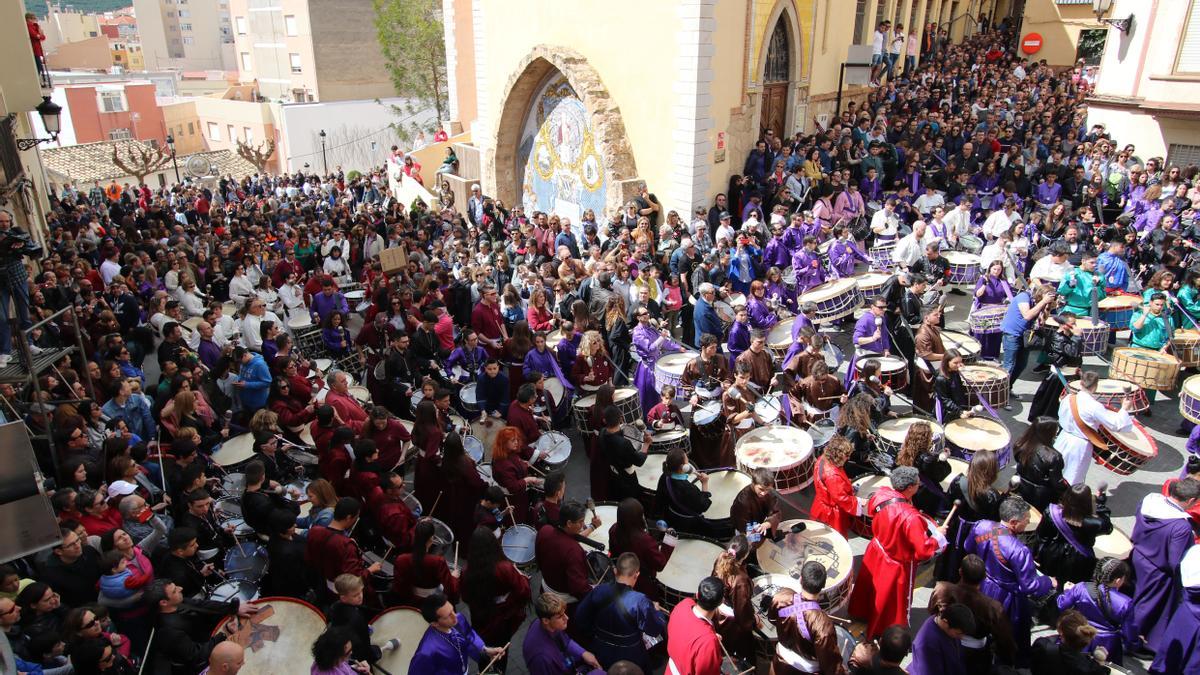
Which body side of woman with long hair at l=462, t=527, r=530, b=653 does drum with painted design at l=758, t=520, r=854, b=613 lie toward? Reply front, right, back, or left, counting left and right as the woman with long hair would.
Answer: right

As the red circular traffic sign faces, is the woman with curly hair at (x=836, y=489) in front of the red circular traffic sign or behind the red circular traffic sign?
in front

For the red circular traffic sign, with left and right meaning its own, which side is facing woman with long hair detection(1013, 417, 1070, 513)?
front

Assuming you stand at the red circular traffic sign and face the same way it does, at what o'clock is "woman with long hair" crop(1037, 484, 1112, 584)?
The woman with long hair is roughly at 12 o'clock from the red circular traffic sign.

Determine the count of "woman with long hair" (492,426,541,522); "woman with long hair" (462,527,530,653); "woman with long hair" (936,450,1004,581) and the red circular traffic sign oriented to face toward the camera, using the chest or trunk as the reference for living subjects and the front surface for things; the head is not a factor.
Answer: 1

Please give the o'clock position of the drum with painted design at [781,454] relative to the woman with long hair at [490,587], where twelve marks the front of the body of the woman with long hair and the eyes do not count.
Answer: The drum with painted design is roughly at 2 o'clock from the woman with long hair.

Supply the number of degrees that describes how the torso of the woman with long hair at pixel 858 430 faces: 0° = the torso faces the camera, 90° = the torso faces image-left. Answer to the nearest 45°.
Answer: approximately 225°

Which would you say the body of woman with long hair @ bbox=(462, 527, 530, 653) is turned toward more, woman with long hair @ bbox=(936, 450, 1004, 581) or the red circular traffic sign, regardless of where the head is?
the red circular traffic sign

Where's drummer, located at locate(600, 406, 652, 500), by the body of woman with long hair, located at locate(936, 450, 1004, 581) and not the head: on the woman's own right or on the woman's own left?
on the woman's own left

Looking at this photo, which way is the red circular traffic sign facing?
toward the camera

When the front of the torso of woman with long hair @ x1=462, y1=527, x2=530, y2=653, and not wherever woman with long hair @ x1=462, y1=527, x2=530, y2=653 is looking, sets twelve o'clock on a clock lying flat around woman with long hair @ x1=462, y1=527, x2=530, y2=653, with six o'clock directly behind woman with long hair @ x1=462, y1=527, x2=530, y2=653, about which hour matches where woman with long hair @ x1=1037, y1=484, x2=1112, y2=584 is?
woman with long hair @ x1=1037, y1=484, x2=1112, y2=584 is roughly at 3 o'clock from woman with long hair @ x1=462, y1=527, x2=530, y2=653.

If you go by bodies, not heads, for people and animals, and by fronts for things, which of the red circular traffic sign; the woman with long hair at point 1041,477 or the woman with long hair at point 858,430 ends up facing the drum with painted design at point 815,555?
the red circular traffic sign

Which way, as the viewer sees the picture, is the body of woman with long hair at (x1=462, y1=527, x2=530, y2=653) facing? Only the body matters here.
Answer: away from the camera
